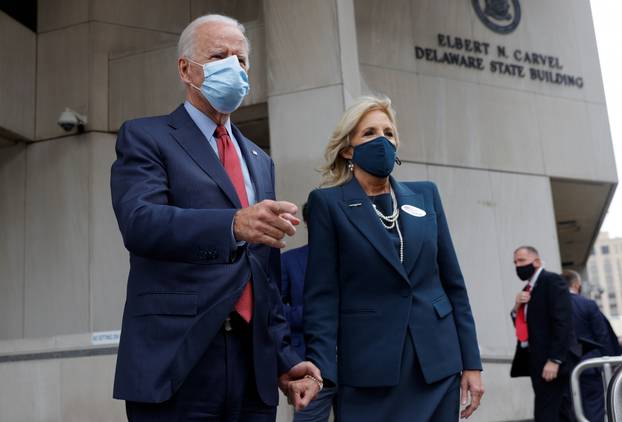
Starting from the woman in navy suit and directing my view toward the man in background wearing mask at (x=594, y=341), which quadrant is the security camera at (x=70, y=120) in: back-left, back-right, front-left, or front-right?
front-left

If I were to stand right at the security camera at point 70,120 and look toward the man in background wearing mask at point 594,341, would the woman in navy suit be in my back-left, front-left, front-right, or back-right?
front-right

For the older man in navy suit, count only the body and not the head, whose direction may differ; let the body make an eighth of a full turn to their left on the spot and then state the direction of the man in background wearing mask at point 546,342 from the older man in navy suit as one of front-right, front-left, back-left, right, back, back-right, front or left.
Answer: front-left

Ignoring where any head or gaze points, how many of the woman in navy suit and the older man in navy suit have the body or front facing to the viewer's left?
0

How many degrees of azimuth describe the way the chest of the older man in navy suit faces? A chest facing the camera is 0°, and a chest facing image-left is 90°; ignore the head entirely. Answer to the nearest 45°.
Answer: approximately 315°

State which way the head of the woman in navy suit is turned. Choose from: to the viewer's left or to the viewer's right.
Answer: to the viewer's right

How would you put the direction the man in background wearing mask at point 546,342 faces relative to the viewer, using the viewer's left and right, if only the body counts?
facing the viewer and to the left of the viewer

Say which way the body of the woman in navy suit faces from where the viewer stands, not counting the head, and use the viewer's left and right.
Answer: facing the viewer and to the right of the viewer

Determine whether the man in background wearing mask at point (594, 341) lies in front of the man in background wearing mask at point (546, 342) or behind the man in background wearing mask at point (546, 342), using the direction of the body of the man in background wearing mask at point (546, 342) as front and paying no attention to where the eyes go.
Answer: behind

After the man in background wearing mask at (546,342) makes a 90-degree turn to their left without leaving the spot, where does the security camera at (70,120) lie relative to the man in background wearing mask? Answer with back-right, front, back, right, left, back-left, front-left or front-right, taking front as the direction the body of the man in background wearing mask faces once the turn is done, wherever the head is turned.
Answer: back-right

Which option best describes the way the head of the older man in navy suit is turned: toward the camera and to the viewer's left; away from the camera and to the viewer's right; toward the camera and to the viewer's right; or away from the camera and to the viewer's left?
toward the camera and to the viewer's right

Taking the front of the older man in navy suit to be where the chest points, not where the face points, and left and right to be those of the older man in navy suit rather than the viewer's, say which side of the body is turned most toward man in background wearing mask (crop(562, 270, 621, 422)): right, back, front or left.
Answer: left

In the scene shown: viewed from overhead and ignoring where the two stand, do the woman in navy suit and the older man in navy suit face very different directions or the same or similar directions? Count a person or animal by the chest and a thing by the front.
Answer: same or similar directions
